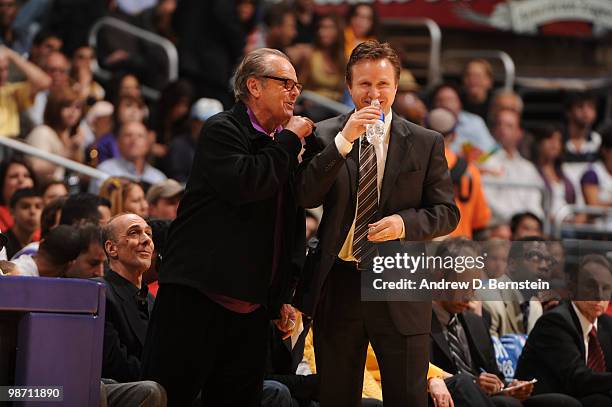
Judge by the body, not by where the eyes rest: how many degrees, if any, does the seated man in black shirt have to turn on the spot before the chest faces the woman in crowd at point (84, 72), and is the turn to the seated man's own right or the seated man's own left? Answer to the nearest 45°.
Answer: approximately 135° to the seated man's own left

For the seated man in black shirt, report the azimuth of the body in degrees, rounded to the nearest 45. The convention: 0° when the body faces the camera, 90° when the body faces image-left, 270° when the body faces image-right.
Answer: approximately 315°

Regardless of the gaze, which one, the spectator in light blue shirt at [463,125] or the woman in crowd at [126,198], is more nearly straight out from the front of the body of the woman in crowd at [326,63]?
the woman in crowd

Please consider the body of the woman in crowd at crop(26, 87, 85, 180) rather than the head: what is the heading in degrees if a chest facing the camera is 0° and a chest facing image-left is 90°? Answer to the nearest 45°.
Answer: approximately 315°

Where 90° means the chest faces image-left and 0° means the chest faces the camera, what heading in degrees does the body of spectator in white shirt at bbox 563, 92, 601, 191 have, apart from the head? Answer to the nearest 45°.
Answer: approximately 0°
